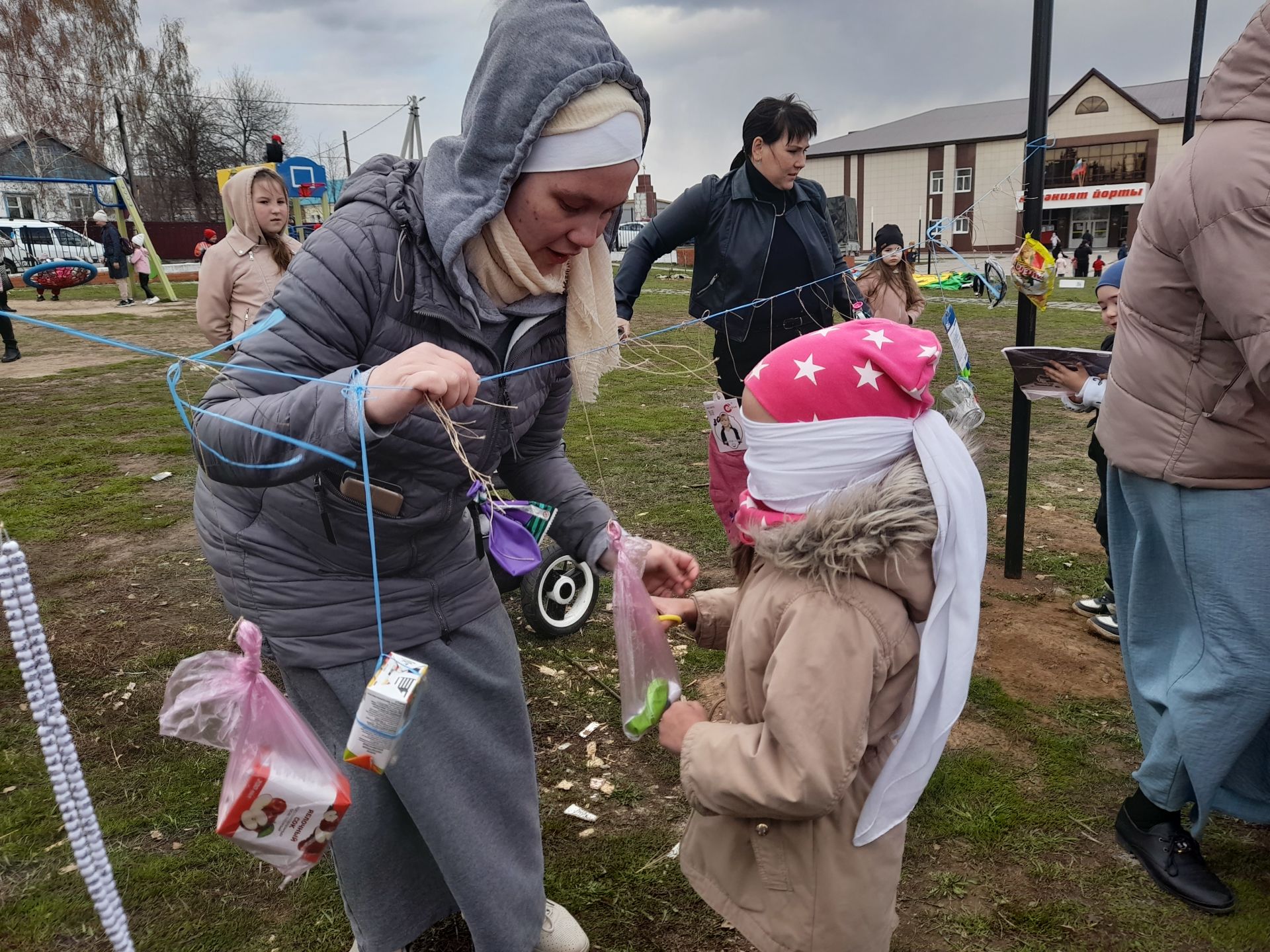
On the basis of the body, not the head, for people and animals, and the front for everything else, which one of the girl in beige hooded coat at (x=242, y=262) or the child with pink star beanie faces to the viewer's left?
the child with pink star beanie

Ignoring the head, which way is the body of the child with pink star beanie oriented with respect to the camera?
to the viewer's left

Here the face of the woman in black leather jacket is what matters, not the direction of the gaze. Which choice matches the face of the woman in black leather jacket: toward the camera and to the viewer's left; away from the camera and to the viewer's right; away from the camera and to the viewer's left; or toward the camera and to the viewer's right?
toward the camera and to the viewer's right

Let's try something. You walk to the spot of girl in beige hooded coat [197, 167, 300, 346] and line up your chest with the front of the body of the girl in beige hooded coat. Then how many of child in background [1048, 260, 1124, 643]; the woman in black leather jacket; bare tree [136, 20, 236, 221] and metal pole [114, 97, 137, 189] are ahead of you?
2

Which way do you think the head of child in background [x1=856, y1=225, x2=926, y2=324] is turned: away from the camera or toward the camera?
toward the camera

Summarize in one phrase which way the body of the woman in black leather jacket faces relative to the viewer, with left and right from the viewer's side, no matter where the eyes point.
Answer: facing the viewer and to the right of the viewer

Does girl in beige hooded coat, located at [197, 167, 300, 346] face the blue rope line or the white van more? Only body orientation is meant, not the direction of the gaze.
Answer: the blue rope line

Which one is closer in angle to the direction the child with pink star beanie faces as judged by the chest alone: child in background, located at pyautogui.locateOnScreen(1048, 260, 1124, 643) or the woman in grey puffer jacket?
the woman in grey puffer jacket

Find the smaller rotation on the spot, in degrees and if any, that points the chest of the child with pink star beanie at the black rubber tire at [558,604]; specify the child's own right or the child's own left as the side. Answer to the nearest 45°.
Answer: approximately 45° to the child's own right

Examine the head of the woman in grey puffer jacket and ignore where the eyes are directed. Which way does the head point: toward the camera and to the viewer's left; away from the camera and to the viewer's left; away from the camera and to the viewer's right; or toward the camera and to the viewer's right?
toward the camera and to the viewer's right

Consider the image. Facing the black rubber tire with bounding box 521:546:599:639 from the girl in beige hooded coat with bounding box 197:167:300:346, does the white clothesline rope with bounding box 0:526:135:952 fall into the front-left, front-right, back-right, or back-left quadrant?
front-right

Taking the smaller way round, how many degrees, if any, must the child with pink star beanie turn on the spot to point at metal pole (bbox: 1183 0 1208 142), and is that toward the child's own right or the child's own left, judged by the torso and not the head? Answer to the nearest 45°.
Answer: approximately 135° to the child's own right
